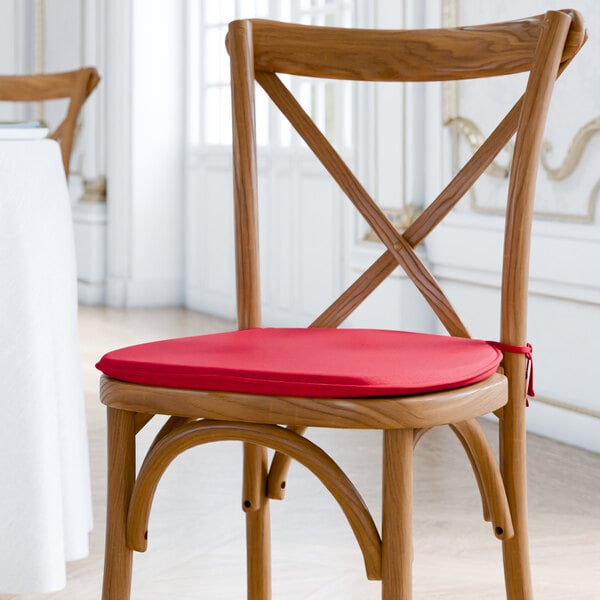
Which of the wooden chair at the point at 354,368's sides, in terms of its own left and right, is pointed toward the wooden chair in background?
right

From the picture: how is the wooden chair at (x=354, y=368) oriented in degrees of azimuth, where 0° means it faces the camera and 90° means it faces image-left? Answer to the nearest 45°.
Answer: approximately 45°
